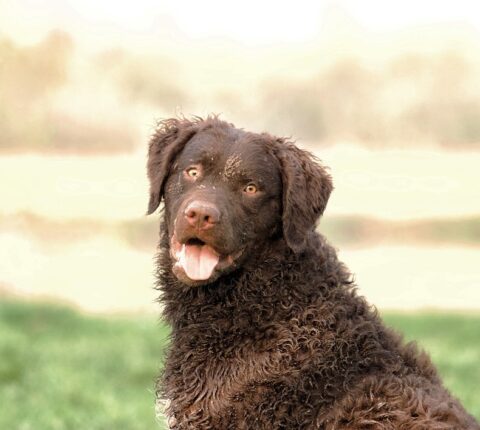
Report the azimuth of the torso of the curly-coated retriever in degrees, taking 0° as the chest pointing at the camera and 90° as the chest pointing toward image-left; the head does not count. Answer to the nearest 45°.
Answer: approximately 90°
